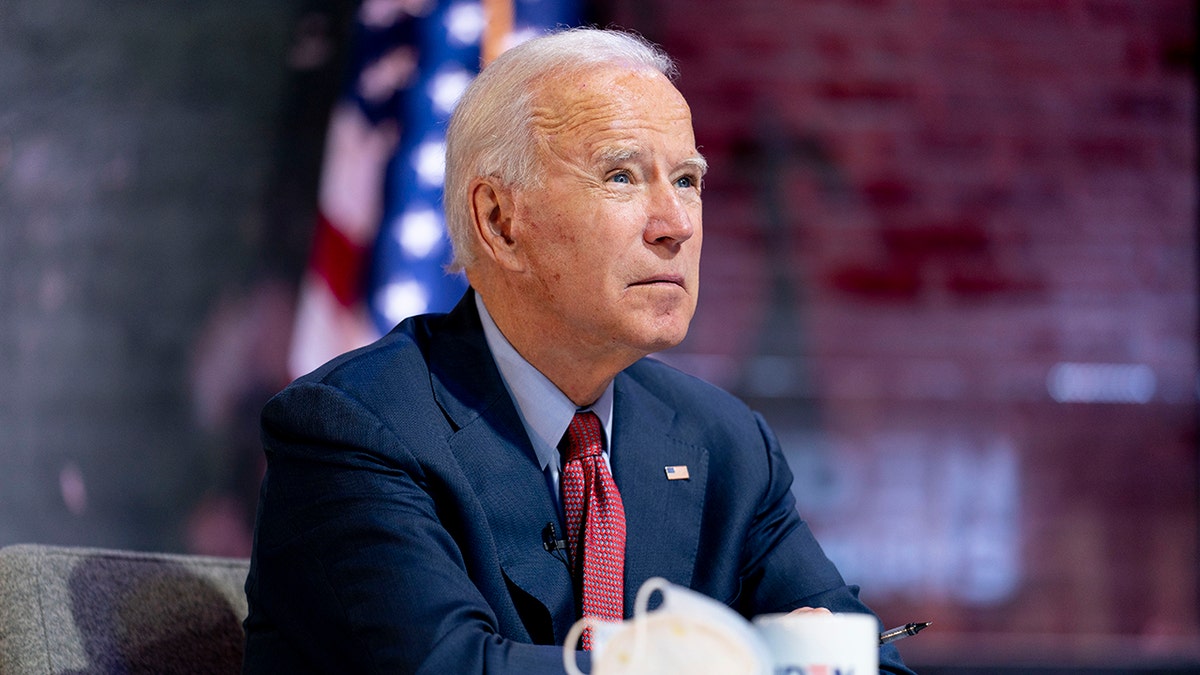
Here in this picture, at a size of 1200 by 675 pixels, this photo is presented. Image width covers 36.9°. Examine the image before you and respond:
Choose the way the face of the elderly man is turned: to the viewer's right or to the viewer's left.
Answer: to the viewer's right

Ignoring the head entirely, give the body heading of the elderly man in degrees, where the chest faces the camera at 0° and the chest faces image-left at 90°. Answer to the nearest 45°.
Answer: approximately 315°

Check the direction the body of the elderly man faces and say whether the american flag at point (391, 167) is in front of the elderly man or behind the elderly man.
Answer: behind
